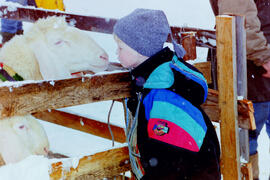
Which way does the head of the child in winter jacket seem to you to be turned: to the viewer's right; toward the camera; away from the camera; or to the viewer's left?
to the viewer's left

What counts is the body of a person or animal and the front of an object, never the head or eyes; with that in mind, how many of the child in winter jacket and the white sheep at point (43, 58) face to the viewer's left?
1

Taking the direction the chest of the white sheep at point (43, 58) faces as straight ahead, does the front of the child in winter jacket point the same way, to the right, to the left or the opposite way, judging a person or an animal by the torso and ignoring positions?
the opposite way

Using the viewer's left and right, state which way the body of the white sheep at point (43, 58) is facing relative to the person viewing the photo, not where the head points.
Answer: facing to the right of the viewer

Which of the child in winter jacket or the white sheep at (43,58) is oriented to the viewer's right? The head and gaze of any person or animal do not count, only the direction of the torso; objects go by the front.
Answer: the white sheep

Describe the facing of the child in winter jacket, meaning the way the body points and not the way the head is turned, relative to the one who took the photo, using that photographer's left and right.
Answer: facing to the left of the viewer
